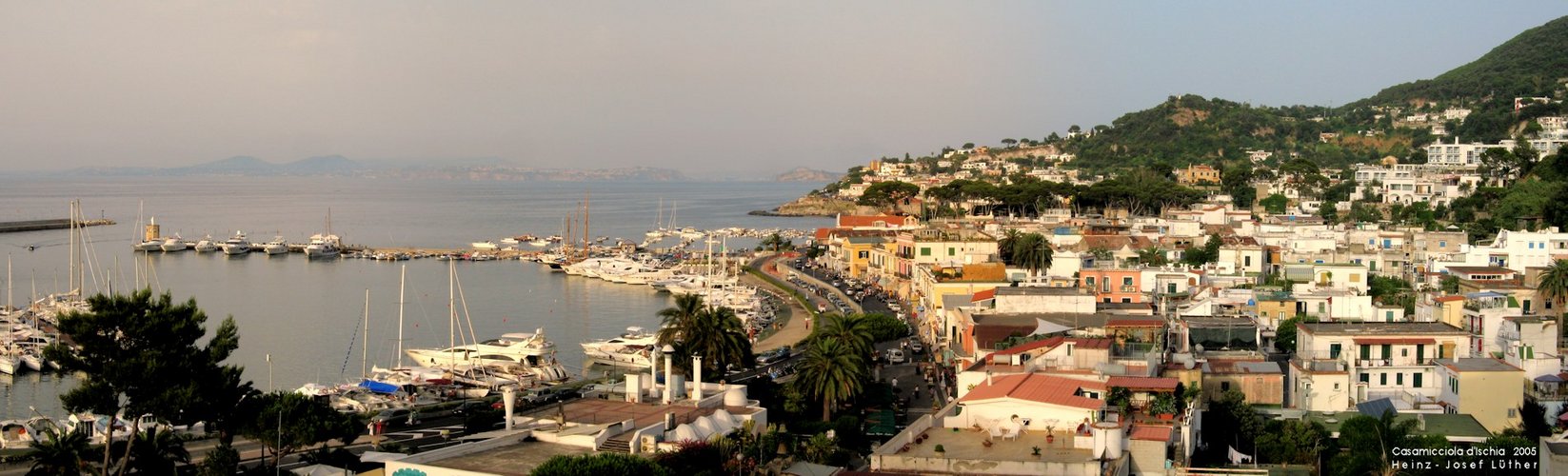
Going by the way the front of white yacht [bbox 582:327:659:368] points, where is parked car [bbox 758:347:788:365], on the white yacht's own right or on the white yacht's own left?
on the white yacht's own left

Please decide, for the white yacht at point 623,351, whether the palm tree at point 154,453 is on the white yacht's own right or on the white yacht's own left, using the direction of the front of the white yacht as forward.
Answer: on the white yacht's own left

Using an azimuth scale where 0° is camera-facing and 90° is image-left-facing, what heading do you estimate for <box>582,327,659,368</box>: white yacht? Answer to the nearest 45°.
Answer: approximately 90°

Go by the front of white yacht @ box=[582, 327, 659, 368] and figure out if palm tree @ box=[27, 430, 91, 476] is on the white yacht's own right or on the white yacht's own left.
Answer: on the white yacht's own left

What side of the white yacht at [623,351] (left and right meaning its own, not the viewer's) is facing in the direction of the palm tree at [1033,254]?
back

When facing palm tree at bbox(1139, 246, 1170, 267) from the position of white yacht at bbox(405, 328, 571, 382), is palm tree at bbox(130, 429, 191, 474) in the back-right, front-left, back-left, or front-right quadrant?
back-right

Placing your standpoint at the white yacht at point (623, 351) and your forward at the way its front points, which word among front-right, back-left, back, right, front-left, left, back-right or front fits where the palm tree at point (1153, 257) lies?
back
